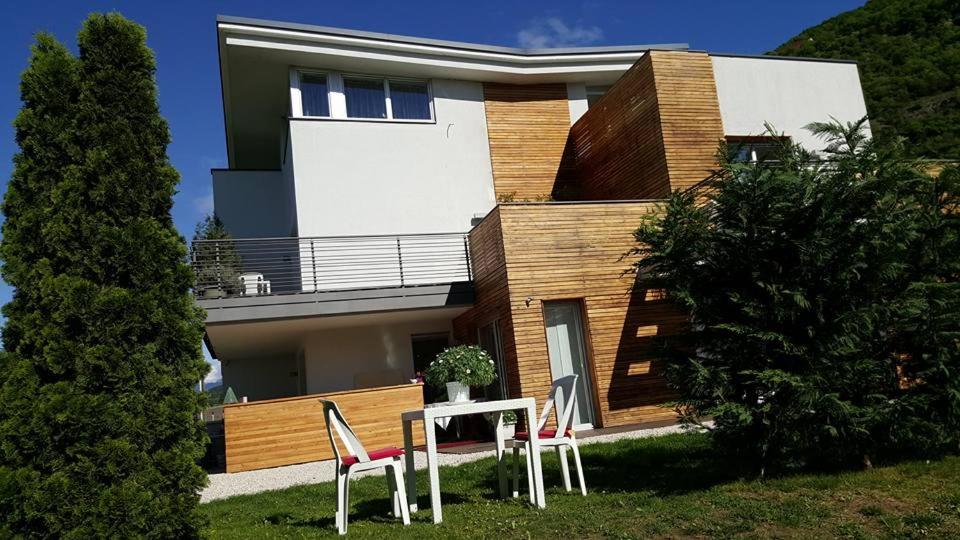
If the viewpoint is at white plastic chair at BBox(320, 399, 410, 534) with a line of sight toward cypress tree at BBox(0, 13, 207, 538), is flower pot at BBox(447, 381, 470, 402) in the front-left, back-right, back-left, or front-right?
back-right

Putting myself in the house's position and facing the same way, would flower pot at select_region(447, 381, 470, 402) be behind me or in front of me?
in front

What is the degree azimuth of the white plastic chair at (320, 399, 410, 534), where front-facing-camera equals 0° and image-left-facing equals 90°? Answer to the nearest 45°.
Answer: approximately 270°

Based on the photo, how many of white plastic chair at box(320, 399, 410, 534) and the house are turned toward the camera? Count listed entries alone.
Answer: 1

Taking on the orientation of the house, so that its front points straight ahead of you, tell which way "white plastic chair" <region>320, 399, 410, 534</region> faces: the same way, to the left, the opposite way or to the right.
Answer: to the left

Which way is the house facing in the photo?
toward the camera

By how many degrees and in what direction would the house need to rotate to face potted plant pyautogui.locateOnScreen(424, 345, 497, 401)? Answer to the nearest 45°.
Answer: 0° — it already faces it

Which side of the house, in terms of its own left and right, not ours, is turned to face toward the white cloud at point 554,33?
back

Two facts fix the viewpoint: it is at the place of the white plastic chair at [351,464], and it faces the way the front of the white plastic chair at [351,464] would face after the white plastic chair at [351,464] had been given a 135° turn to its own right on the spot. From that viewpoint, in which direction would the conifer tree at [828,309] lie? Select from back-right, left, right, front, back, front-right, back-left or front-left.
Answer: back-left

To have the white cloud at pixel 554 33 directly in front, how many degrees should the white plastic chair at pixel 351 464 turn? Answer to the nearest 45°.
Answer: approximately 45° to its left

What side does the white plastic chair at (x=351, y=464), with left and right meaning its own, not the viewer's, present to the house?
left
